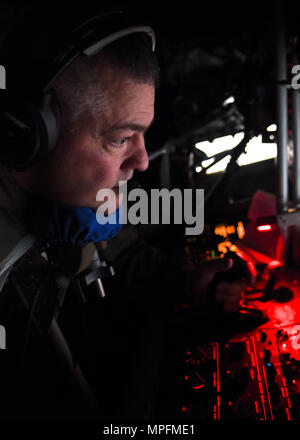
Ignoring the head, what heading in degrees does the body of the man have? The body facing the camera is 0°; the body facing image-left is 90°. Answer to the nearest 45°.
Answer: approximately 315°
